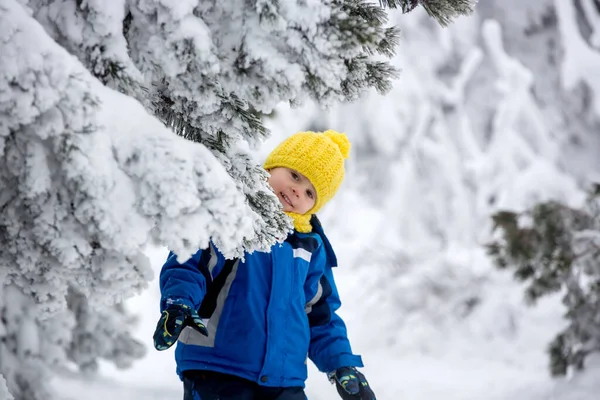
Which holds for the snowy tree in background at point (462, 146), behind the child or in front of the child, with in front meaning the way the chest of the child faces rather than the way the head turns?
behind

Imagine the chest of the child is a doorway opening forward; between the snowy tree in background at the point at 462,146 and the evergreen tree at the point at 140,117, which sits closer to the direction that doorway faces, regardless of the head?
the evergreen tree

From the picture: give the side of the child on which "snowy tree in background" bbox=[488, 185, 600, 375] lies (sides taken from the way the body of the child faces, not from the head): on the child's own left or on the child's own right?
on the child's own left

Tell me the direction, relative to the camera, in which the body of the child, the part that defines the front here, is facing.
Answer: toward the camera

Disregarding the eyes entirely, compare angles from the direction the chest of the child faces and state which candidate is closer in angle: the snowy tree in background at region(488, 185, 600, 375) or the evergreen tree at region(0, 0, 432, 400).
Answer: the evergreen tree
